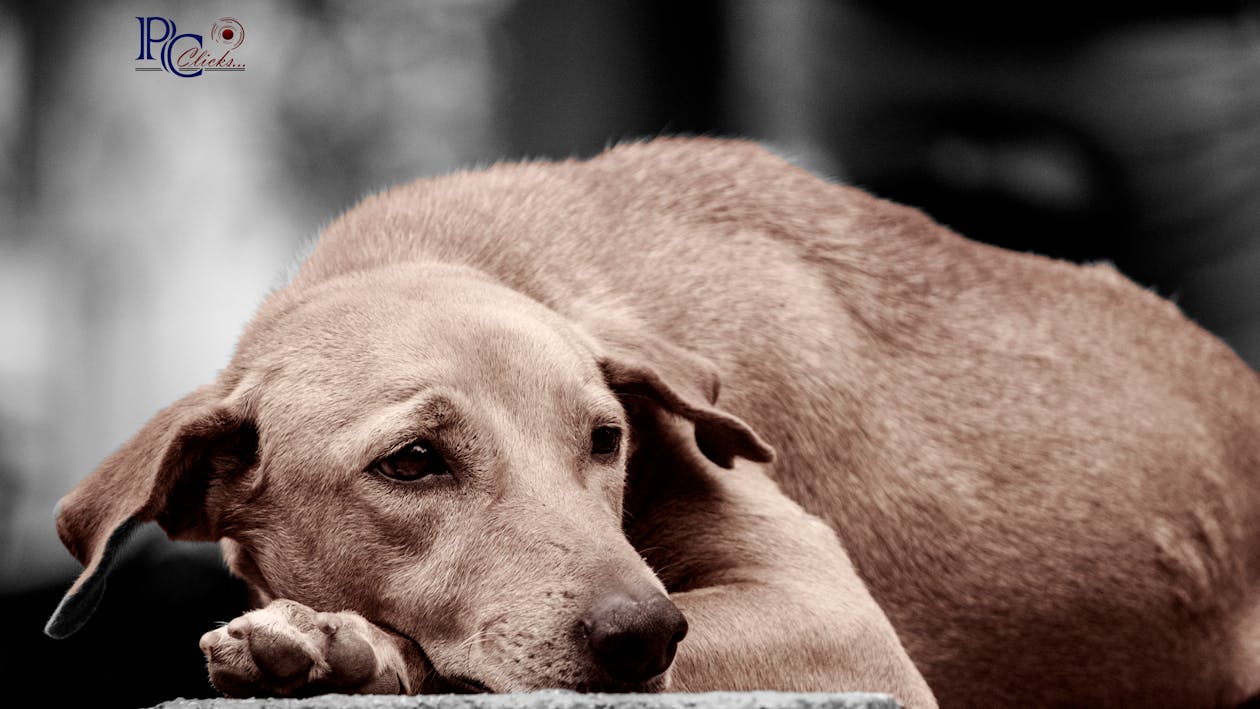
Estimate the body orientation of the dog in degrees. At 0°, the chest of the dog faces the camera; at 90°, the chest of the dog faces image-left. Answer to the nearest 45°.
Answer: approximately 45°
